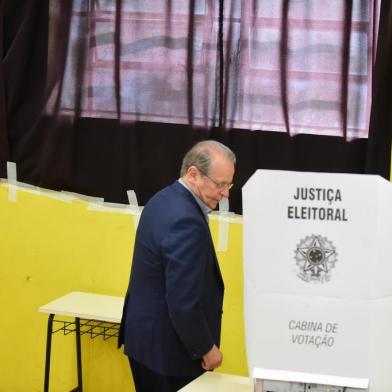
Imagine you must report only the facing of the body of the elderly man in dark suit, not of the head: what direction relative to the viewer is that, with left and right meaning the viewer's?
facing to the right of the viewer

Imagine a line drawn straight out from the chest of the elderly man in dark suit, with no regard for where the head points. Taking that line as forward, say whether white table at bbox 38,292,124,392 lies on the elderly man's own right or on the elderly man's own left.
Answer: on the elderly man's own left

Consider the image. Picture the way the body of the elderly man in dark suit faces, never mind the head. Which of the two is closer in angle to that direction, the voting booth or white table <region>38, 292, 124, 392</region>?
the voting booth

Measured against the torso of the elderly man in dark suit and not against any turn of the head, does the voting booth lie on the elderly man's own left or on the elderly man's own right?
on the elderly man's own right
